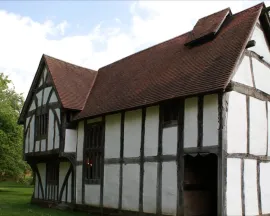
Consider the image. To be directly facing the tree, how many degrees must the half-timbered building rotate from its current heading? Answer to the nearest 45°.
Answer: approximately 90° to its right

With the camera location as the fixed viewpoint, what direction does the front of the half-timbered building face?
facing the viewer and to the left of the viewer
